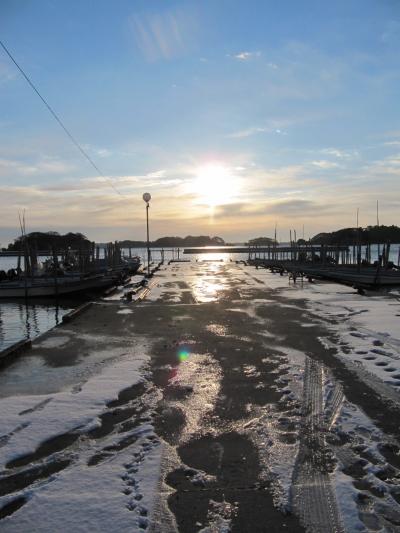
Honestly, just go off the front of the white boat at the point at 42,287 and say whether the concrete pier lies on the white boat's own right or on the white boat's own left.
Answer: on the white boat's own right

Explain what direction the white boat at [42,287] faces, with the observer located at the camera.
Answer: facing to the right of the viewer
